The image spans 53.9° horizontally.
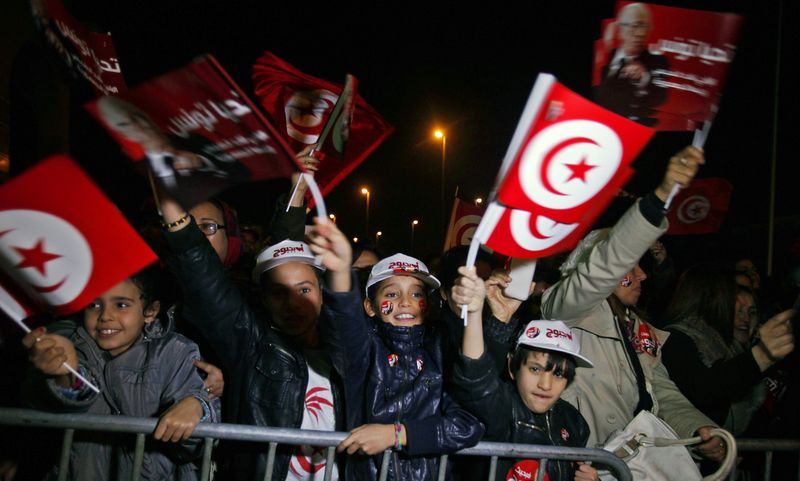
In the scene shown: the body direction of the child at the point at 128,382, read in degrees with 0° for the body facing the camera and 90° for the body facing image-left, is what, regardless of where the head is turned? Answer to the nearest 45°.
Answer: approximately 45°

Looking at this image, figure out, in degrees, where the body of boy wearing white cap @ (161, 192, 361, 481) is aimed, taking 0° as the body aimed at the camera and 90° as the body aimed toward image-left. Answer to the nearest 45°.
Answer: approximately 315°

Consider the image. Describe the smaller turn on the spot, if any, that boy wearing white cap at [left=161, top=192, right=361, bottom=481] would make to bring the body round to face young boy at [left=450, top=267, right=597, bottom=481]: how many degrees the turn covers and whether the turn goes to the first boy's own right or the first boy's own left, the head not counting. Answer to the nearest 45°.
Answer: approximately 45° to the first boy's own left

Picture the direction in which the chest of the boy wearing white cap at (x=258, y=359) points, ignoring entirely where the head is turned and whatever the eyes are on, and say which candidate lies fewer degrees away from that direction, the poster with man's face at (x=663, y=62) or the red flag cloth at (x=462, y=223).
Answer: the poster with man's face

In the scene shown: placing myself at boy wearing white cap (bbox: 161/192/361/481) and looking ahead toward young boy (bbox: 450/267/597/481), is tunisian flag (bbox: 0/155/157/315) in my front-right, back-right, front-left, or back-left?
back-right

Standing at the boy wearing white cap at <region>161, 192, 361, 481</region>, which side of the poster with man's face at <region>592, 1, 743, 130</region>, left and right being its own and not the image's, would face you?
right

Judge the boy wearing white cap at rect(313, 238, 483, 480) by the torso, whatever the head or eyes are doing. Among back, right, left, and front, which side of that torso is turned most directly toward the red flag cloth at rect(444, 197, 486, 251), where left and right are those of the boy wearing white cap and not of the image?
back

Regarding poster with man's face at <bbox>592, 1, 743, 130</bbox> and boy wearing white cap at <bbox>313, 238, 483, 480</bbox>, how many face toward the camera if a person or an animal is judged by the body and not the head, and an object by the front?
2
